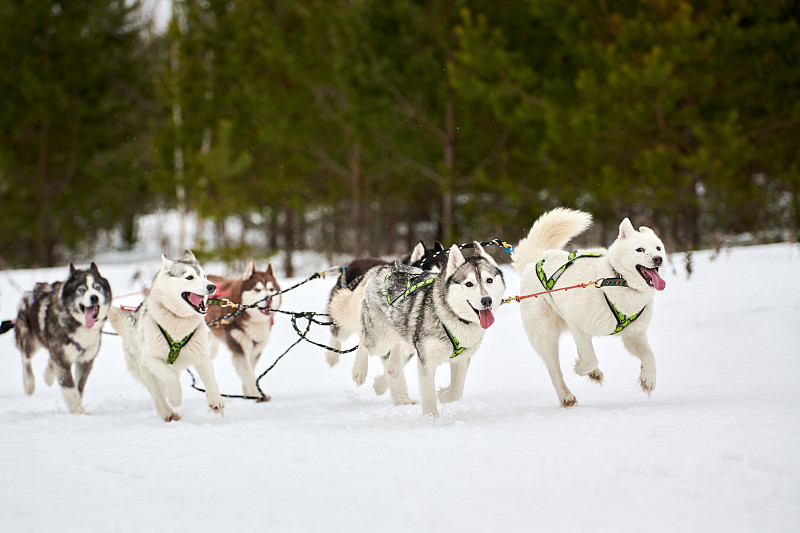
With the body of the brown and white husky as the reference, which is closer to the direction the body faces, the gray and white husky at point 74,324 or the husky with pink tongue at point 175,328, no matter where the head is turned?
the husky with pink tongue

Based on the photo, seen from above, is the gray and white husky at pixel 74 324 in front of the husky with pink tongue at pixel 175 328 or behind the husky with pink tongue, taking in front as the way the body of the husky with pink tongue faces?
behind

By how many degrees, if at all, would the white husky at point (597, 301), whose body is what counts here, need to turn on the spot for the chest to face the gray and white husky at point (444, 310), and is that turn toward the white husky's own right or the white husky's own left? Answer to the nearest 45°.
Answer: approximately 135° to the white husky's own right

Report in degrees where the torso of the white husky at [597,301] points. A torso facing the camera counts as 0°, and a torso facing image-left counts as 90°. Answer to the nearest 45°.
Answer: approximately 315°

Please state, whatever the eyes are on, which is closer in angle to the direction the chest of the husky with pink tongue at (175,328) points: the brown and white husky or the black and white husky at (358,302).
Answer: the black and white husky

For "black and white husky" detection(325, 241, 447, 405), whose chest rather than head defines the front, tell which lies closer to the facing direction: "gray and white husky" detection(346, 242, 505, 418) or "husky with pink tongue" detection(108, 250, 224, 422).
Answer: the gray and white husky

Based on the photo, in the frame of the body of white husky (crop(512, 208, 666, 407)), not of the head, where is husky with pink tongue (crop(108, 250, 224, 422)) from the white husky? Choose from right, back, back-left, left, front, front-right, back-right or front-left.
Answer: back-right

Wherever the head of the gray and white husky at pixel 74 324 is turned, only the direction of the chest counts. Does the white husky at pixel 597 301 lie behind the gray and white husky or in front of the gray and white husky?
in front
